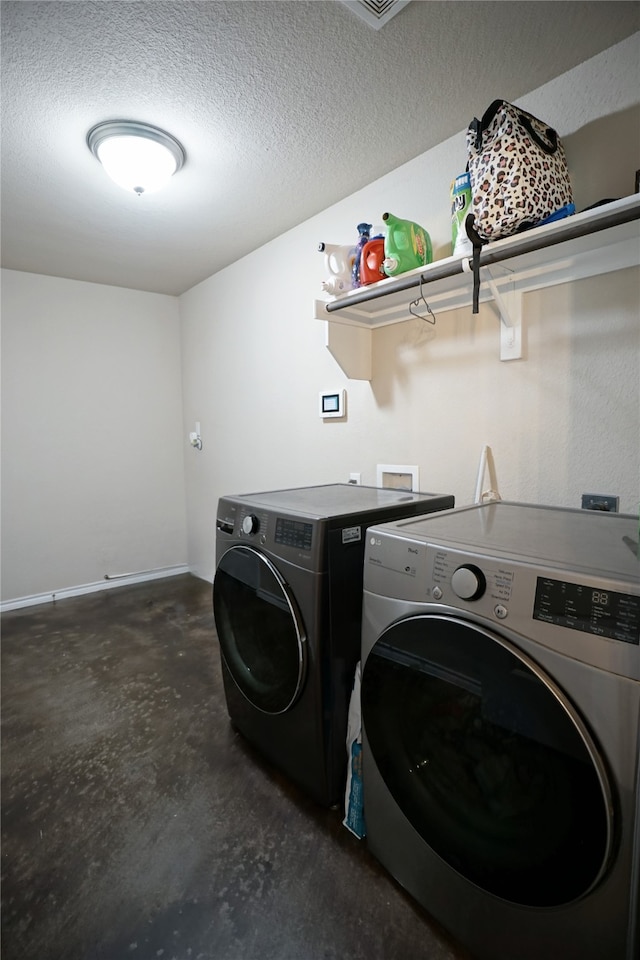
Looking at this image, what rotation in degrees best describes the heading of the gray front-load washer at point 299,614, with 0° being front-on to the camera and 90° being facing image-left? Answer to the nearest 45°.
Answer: approximately 45°

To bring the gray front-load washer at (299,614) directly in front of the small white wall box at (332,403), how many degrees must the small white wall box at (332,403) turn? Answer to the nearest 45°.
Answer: approximately 45° to its left

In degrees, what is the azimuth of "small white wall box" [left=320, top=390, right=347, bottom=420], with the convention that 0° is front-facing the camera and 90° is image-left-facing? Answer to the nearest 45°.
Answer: approximately 45°

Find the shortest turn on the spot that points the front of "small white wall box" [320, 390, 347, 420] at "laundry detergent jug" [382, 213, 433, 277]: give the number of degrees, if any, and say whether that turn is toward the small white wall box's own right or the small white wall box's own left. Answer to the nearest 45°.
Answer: approximately 45° to the small white wall box's own left

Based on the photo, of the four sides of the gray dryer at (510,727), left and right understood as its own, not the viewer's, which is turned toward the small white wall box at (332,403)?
right
